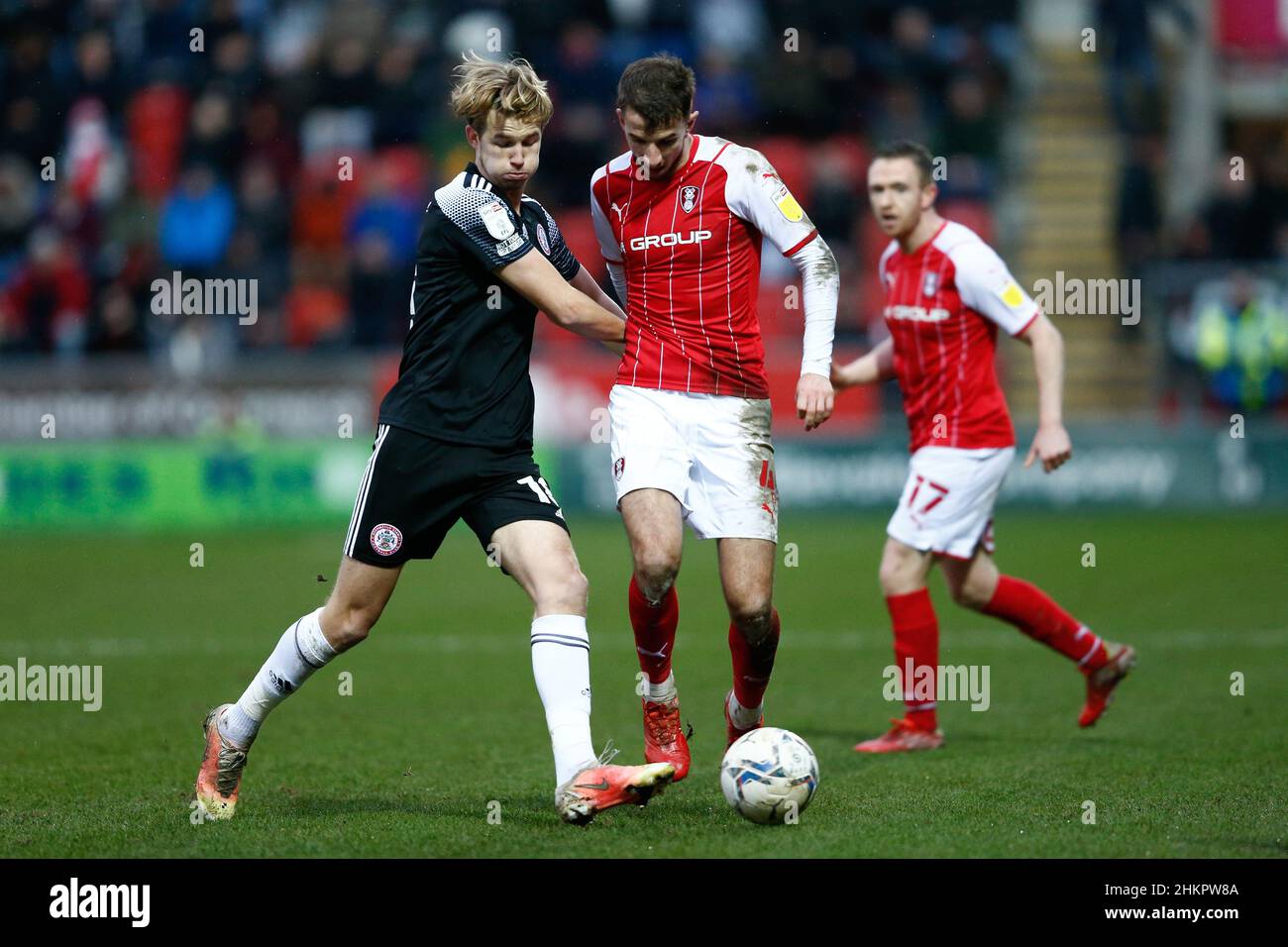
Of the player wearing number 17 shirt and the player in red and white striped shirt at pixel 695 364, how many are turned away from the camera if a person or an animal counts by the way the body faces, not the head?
0

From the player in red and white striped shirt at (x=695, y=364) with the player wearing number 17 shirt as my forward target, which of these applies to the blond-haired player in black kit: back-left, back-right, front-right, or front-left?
back-left

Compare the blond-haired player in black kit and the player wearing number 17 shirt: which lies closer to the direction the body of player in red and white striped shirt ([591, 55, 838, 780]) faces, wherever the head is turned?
the blond-haired player in black kit

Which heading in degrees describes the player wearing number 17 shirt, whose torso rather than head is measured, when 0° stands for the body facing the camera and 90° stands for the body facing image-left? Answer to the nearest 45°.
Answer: approximately 45°

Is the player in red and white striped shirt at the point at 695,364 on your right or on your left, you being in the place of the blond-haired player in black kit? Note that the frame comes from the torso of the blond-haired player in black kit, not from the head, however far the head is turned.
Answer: on your left

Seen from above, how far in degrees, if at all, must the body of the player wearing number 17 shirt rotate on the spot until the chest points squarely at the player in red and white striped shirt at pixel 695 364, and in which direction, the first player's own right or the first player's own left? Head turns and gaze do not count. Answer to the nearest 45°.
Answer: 0° — they already face them

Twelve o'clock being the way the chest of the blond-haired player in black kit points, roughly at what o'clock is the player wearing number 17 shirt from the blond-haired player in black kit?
The player wearing number 17 shirt is roughly at 9 o'clock from the blond-haired player in black kit.

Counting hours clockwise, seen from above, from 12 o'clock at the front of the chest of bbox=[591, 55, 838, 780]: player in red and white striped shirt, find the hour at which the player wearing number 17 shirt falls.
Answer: The player wearing number 17 shirt is roughly at 7 o'clock from the player in red and white striped shirt.

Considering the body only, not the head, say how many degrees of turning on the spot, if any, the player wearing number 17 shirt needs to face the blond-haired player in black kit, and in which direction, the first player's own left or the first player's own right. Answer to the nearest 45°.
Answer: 0° — they already face them

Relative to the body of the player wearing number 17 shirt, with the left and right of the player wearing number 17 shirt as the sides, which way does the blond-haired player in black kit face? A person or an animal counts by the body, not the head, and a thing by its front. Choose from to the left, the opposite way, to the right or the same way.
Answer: to the left

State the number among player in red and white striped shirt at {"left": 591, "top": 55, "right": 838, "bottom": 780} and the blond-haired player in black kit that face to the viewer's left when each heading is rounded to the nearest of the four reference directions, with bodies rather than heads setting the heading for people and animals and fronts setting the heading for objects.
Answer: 0
